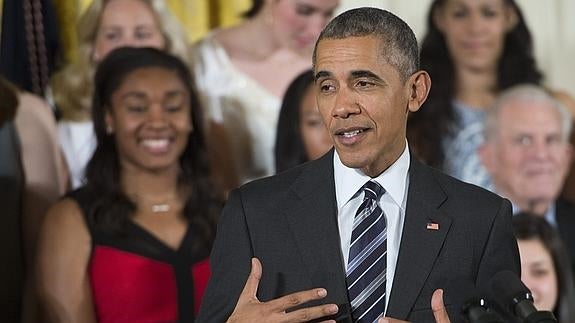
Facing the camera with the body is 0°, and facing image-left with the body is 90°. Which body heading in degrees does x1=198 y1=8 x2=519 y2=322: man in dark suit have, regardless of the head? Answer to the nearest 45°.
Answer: approximately 0°

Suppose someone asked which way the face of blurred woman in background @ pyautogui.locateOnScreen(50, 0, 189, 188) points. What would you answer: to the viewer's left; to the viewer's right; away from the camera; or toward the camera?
toward the camera

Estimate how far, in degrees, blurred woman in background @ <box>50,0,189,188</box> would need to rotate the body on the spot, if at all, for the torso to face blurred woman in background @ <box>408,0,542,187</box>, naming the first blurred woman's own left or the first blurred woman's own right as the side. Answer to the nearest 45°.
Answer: approximately 90° to the first blurred woman's own left

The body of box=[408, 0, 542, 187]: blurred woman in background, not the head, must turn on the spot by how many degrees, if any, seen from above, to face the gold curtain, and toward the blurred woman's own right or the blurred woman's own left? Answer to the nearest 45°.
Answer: approximately 90° to the blurred woman's own right

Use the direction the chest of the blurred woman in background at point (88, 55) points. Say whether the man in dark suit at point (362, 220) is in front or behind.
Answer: in front

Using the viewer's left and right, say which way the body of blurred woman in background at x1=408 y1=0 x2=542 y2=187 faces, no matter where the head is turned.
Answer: facing the viewer

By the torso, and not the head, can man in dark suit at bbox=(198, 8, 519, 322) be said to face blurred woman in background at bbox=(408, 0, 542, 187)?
no

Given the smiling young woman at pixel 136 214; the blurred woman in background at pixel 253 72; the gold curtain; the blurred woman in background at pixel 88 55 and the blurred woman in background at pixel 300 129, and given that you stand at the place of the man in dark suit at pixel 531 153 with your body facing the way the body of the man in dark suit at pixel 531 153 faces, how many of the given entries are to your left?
0

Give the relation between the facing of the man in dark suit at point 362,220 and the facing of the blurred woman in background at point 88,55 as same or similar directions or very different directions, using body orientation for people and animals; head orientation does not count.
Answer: same or similar directions

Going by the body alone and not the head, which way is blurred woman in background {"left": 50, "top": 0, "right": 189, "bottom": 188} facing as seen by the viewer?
toward the camera

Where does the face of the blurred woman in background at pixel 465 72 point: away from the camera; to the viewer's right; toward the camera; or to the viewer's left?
toward the camera

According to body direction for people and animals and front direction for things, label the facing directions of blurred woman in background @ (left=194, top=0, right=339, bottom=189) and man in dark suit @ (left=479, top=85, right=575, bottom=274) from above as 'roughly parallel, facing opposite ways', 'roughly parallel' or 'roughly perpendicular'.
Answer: roughly parallel

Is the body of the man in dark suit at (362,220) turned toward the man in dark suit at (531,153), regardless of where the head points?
no
